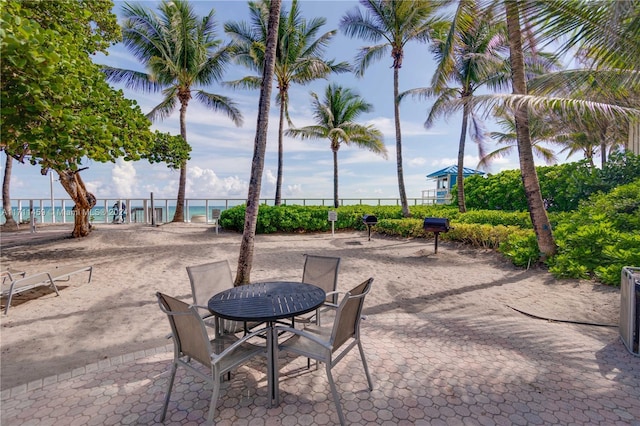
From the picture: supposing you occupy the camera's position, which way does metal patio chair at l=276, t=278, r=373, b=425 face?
facing away from the viewer and to the left of the viewer

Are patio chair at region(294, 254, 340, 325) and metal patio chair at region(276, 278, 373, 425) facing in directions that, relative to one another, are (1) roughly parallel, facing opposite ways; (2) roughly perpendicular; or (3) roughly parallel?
roughly perpendicular

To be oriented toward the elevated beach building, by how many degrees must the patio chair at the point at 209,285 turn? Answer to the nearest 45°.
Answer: approximately 90° to its left

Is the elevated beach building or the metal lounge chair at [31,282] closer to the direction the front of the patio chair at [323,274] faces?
the metal lounge chair

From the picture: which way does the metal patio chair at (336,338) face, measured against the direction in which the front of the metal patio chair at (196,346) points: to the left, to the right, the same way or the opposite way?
to the left

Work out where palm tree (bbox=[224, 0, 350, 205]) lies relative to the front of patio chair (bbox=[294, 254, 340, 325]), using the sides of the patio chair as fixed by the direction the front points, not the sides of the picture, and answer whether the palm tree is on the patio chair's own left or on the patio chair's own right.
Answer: on the patio chair's own right

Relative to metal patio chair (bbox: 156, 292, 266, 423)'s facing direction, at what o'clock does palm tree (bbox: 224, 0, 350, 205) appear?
The palm tree is roughly at 11 o'clock from the metal patio chair.

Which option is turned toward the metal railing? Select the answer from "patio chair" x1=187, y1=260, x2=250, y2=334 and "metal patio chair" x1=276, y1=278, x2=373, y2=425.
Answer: the metal patio chair

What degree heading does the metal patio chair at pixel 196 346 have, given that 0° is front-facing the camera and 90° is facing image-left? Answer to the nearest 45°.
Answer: approximately 225°

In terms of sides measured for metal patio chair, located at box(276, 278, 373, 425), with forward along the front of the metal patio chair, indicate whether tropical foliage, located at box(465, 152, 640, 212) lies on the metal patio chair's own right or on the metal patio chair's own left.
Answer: on the metal patio chair's own right

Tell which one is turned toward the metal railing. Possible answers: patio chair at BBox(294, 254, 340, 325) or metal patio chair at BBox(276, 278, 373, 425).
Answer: the metal patio chair

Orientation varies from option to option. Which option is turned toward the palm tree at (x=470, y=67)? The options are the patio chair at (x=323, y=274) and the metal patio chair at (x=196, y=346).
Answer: the metal patio chair

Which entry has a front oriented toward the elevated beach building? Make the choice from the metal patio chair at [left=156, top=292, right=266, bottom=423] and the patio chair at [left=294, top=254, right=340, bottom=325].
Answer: the metal patio chair
